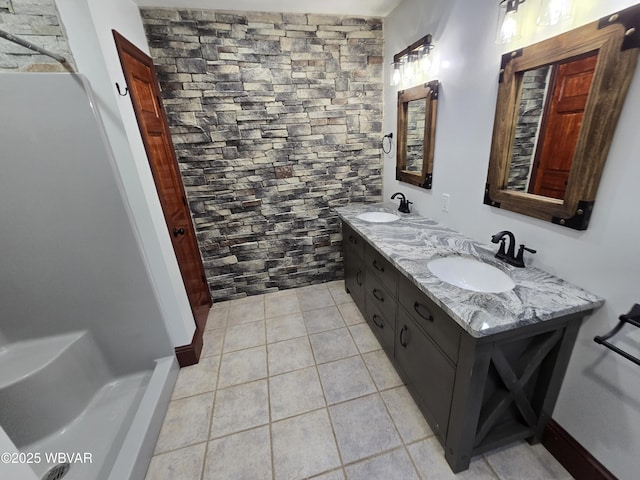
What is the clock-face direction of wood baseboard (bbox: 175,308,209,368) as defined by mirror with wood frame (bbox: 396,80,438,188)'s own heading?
The wood baseboard is roughly at 12 o'clock from the mirror with wood frame.

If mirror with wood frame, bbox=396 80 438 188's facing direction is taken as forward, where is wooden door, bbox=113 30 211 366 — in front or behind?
in front

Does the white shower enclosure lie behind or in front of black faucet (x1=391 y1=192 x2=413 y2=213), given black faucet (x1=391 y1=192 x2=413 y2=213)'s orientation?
in front

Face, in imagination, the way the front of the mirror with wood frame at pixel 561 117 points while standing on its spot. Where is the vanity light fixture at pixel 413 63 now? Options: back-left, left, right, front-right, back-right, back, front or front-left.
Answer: right
